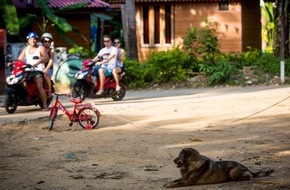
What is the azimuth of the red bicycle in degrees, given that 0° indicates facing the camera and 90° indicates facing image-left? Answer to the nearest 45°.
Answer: approximately 90°

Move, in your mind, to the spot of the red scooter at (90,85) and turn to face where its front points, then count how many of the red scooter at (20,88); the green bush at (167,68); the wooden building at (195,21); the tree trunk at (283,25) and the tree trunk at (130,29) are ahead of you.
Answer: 1

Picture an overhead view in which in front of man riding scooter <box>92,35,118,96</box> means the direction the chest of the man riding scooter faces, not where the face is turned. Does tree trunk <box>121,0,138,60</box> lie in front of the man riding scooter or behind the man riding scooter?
behind

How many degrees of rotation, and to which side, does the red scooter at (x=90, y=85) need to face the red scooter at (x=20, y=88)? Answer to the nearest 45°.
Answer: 0° — it already faces it

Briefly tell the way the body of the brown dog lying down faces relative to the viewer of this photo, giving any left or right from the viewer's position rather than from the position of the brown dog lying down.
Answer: facing to the left of the viewer

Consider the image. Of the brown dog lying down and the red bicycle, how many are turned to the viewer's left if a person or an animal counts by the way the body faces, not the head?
2

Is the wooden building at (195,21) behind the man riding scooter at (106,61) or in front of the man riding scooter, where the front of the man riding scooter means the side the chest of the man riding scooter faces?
behind

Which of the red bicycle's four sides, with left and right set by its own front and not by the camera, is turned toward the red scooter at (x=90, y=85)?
right

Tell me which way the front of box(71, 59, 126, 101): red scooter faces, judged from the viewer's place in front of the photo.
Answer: facing the viewer and to the left of the viewer
